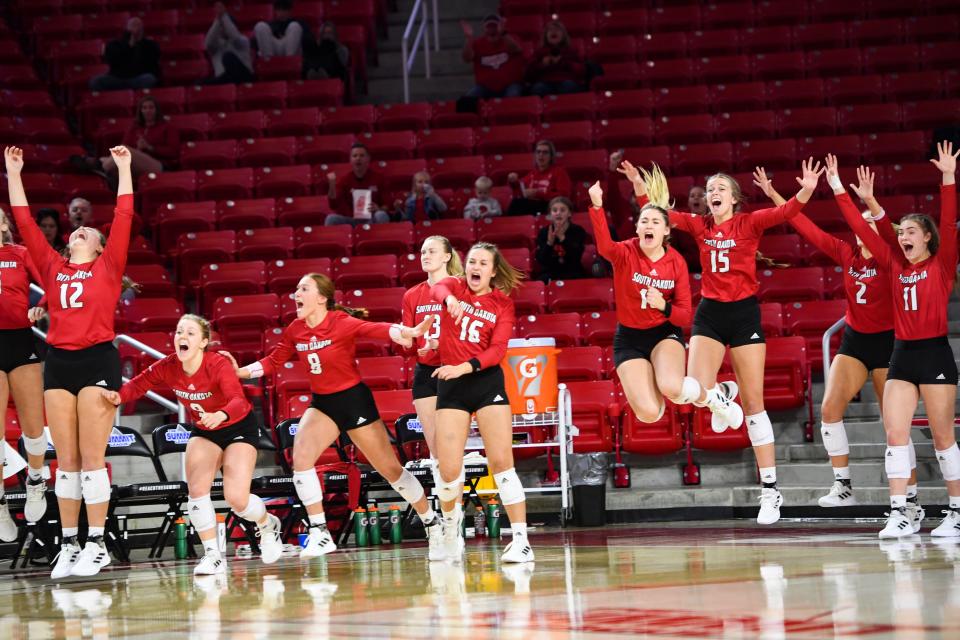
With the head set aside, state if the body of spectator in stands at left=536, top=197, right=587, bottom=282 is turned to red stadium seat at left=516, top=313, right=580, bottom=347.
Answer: yes

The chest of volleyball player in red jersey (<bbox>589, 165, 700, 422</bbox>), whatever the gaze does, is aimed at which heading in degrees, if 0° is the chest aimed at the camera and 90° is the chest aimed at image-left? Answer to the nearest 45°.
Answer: approximately 0°

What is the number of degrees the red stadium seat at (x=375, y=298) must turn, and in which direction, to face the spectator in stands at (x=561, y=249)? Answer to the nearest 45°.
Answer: approximately 90° to its left

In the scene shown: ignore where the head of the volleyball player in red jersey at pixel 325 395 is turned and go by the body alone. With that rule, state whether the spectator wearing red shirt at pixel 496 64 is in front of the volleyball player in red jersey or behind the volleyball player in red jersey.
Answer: behind

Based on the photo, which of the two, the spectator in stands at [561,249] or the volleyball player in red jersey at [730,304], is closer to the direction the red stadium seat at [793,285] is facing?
the volleyball player in red jersey

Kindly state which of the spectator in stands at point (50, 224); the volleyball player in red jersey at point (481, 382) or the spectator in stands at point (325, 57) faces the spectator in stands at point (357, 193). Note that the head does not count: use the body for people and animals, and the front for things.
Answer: the spectator in stands at point (325, 57)

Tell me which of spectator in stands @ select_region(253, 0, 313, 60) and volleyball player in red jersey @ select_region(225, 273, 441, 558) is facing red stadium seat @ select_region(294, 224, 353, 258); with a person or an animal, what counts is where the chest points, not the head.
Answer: the spectator in stands

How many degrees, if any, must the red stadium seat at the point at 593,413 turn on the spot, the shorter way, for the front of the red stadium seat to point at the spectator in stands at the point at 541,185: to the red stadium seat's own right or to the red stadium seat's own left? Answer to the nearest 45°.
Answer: approximately 180°

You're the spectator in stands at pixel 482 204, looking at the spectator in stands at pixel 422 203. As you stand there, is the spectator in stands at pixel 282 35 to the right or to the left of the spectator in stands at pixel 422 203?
right

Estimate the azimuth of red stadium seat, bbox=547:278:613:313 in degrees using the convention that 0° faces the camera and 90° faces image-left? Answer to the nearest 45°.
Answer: approximately 0°
